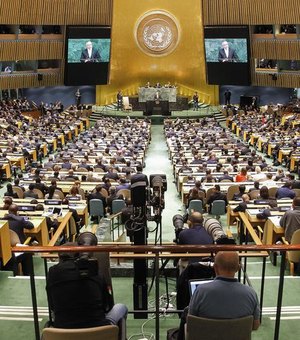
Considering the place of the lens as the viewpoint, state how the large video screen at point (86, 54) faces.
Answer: facing the viewer

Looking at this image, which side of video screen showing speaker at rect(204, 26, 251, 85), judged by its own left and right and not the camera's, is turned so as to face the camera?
front

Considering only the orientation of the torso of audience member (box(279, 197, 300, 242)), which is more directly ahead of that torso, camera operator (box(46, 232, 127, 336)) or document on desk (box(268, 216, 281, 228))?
the document on desk

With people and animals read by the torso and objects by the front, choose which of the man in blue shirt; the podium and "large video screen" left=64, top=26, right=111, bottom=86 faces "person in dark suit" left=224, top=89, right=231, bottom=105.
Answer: the man in blue shirt

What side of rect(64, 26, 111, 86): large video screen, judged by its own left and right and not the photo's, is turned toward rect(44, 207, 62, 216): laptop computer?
front

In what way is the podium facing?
toward the camera

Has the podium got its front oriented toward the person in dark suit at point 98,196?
yes

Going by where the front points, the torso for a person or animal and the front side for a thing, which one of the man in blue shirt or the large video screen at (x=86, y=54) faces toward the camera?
the large video screen

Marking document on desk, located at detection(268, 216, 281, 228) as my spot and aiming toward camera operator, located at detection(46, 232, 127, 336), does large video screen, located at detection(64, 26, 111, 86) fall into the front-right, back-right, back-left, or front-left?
back-right

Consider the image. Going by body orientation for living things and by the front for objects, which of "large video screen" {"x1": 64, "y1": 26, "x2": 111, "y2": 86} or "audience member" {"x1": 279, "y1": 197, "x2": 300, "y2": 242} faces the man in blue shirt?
the large video screen

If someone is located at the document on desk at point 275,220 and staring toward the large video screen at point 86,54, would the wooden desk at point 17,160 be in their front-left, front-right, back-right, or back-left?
front-left

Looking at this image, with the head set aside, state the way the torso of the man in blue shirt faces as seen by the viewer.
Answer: away from the camera

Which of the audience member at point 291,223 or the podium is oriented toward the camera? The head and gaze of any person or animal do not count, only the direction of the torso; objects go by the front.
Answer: the podium

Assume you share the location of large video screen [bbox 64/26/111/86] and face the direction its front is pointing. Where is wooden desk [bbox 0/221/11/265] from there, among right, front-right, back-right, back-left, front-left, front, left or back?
front

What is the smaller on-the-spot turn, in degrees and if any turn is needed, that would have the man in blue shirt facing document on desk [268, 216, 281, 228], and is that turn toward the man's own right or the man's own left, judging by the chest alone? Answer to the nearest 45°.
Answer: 0° — they already face it

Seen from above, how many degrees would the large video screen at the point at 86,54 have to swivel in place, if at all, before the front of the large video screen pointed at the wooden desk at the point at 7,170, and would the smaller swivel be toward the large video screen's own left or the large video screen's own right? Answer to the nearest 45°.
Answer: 0° — it already faces it

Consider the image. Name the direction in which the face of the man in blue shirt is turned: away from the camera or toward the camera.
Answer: away from the camera

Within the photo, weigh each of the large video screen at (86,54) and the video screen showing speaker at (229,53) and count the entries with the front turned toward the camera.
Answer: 2

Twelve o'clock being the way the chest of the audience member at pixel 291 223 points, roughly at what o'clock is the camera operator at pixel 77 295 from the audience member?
The camera operator is roughly at 8 o'clock from the audience member.
